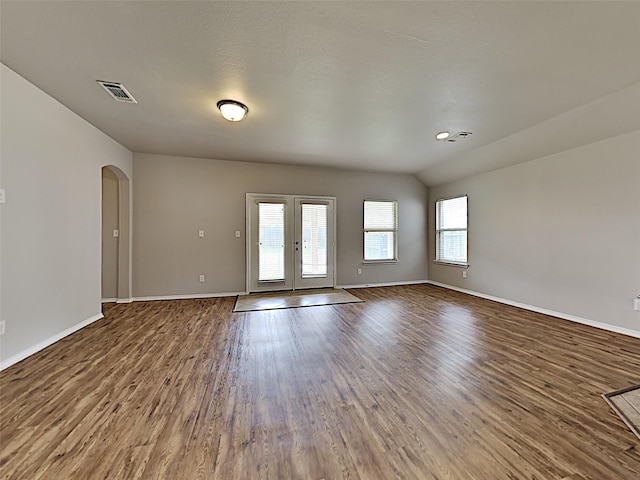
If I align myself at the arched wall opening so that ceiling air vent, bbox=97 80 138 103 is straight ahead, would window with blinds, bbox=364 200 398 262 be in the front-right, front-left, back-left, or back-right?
front-left

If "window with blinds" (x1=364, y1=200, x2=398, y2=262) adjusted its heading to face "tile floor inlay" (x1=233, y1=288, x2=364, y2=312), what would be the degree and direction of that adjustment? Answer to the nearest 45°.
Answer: approximately 45° to its right

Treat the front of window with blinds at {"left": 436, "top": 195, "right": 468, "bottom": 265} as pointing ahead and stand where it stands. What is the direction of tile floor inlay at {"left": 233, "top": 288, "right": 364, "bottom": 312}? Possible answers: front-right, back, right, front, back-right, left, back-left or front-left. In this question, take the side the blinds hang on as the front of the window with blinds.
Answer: front

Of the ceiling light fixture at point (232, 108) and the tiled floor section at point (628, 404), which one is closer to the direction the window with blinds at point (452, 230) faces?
the ceiling light fixture

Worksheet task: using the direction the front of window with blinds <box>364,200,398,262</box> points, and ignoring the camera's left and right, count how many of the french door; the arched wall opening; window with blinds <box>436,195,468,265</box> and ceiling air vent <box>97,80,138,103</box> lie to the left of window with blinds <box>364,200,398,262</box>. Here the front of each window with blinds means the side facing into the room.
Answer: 1

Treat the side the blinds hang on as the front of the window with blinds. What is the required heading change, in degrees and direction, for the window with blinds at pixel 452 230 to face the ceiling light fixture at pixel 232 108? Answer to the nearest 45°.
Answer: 0° — it already faces it

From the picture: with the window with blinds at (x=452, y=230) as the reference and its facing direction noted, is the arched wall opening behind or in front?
in front

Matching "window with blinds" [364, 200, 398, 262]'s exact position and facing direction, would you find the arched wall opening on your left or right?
on your right

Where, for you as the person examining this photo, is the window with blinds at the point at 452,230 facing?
facing the viewer and to the left of the viewer

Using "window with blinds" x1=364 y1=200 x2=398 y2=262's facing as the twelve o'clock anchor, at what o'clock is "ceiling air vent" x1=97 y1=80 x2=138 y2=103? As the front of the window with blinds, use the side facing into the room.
The ceiling air vent is roughly at 1 o'clock from the window with blinds.

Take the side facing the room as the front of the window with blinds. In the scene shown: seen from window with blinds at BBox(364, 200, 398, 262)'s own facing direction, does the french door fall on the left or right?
on its right

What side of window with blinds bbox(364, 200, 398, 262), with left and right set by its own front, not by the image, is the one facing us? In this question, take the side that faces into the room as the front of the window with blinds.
front

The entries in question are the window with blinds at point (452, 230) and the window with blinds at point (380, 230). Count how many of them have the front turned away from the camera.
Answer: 0
